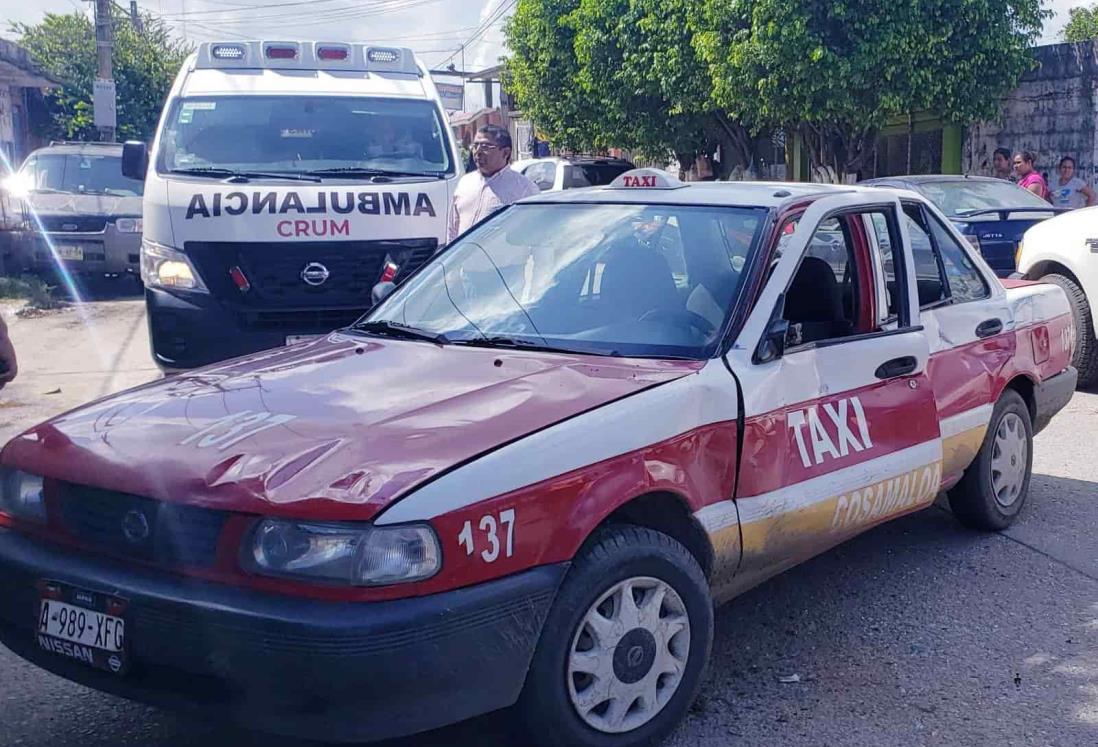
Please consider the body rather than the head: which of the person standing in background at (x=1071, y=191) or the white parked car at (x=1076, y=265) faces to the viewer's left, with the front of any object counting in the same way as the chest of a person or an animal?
the white parked car

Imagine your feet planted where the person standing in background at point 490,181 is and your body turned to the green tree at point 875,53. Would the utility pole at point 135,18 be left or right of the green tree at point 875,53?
left

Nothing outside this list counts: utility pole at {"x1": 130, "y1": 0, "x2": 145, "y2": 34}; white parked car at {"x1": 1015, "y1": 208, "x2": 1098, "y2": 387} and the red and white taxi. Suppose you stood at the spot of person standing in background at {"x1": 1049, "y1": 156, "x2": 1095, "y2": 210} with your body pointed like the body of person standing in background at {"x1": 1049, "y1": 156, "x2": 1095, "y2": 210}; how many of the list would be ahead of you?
2

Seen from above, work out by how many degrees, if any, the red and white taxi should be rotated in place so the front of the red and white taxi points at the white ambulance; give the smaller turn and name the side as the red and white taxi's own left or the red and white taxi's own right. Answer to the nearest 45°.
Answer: approximately 135° to the red and white taxi's own right

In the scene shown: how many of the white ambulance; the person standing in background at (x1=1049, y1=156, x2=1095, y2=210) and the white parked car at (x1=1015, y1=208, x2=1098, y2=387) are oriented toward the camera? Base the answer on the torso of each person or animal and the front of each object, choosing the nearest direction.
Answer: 2

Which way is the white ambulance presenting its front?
toward the camera

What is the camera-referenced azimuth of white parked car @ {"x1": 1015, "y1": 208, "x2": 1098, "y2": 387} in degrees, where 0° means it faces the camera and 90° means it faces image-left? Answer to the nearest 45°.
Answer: approximately 90°

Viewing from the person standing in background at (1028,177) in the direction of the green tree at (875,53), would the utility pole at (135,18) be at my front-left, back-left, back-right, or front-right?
front-left

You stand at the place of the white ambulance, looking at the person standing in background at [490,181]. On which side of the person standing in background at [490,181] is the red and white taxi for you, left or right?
right

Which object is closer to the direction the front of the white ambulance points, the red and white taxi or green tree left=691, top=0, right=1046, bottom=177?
the red and white taxi

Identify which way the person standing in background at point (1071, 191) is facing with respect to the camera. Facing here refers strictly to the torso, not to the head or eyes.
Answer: toward the camera

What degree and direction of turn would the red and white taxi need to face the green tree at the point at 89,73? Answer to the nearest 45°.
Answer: approximately 135° to its right

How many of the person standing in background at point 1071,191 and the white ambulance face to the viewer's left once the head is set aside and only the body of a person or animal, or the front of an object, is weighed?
0

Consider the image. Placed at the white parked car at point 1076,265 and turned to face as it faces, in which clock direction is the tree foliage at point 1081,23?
The tree foliage is roughly at 3 o'clock from the white parked car.

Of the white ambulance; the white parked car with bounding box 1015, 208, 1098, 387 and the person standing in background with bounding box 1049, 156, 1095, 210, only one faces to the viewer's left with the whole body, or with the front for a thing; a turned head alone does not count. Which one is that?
the white parked car
